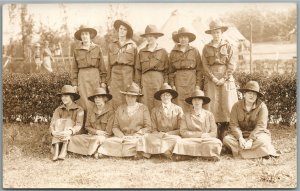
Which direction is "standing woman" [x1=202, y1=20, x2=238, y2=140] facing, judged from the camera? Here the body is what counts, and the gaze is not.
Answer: toward the camera

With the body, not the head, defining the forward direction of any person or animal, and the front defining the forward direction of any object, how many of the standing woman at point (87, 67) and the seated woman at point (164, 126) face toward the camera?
2

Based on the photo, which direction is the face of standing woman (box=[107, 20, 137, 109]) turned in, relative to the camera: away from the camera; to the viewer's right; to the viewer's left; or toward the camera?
toward the camera

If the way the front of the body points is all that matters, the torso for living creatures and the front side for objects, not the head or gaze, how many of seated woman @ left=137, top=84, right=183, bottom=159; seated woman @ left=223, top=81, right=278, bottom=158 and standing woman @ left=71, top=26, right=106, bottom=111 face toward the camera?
3

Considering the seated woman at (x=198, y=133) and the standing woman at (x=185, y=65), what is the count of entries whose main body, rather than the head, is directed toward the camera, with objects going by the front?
2

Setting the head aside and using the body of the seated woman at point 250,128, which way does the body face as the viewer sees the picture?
toward the camera

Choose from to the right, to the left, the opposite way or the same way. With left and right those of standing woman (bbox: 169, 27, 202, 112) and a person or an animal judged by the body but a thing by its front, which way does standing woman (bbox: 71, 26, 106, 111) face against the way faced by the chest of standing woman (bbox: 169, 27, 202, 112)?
the same way

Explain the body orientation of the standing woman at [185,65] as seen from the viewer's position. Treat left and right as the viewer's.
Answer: facing the viewer

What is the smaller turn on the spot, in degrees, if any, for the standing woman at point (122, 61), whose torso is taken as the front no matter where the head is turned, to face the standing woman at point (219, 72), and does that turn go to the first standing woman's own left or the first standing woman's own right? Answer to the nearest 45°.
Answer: approximately 90° to the first standing woman's own left

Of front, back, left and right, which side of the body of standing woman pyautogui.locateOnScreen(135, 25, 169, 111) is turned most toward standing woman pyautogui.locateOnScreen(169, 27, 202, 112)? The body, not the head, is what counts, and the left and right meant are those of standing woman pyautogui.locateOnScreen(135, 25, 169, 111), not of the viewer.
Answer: left

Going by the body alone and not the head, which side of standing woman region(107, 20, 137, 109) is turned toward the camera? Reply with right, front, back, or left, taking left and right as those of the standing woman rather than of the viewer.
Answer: front

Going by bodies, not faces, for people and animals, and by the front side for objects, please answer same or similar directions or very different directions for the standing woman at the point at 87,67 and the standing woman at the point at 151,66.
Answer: same or similar directions
